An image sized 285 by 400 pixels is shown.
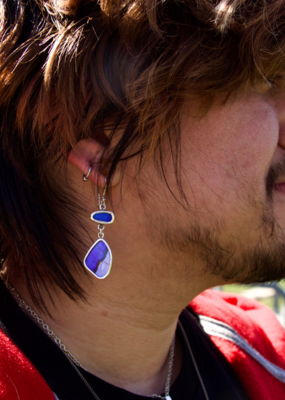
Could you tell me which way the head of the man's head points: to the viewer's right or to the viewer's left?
to the viewer's right

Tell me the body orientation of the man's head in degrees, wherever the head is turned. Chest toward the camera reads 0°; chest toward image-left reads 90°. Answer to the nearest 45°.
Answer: approximately 270°
